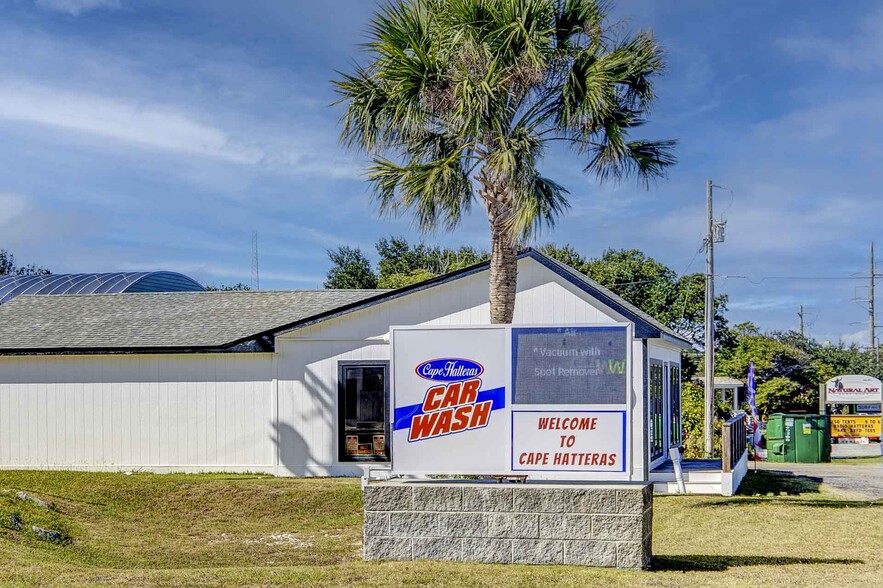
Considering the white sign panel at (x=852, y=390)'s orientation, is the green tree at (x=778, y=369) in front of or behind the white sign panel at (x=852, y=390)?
behind

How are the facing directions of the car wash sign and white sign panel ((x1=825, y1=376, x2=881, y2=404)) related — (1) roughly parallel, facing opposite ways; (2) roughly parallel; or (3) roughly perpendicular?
roughly parallel

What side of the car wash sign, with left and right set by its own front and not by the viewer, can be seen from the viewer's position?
front

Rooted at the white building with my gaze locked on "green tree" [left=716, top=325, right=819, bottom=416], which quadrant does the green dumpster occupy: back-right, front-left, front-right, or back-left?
front-right

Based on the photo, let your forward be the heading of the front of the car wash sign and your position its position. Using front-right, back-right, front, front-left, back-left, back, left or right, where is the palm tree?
back

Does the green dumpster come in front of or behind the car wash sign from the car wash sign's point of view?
behind

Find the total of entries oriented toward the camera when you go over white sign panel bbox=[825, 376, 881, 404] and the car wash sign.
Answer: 2

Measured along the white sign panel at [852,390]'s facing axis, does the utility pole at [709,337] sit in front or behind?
in front

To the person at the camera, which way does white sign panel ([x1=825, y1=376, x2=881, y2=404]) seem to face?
facing the viewer

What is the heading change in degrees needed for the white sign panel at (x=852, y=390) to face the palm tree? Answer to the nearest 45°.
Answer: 0° — it already faces it
